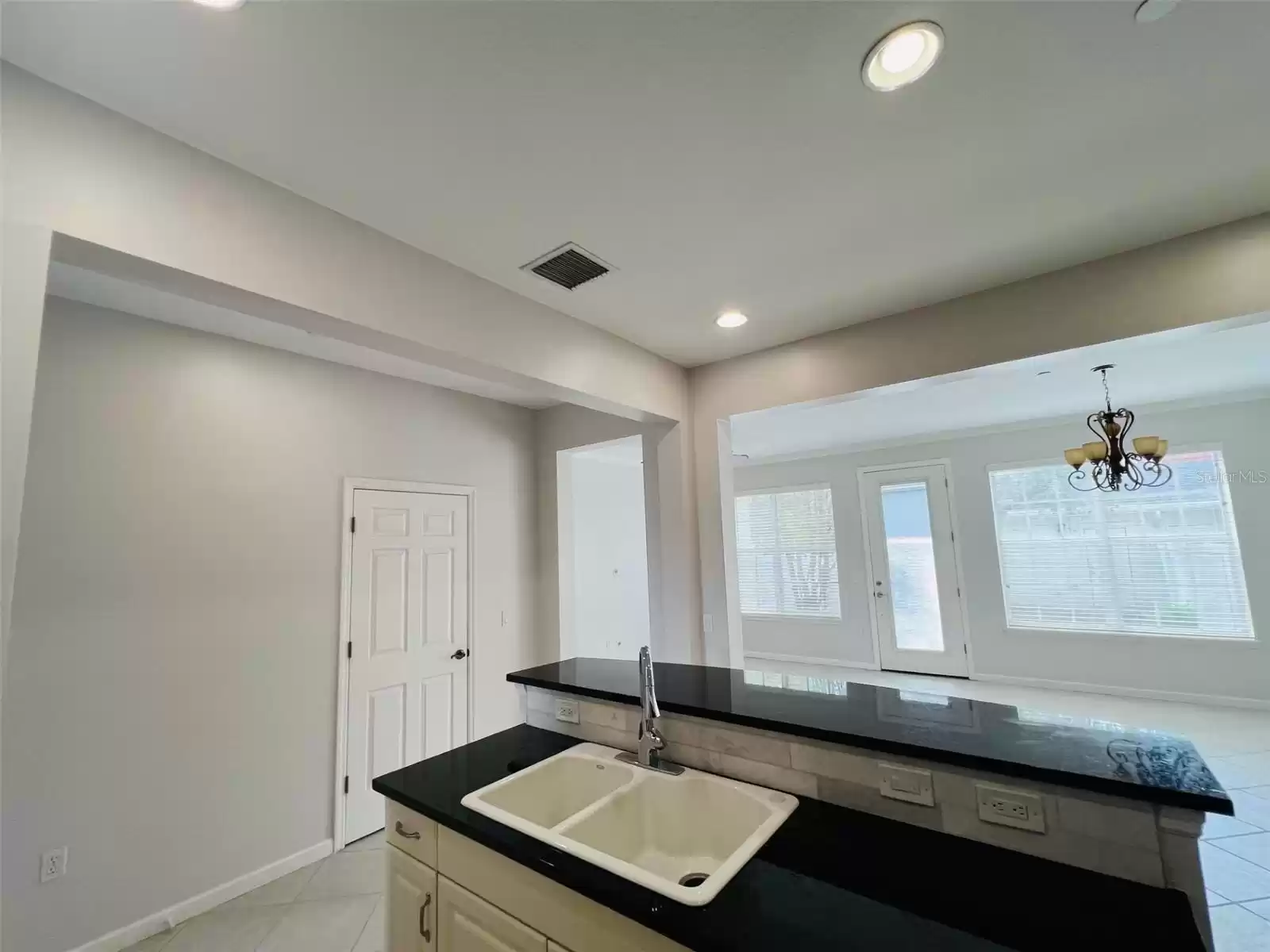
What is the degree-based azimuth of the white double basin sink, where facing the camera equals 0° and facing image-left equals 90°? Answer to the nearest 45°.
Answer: approximately 45°

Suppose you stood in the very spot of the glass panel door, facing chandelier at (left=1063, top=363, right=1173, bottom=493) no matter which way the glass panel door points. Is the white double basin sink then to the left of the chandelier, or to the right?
right

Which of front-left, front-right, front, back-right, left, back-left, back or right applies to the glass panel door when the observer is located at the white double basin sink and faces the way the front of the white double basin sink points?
back

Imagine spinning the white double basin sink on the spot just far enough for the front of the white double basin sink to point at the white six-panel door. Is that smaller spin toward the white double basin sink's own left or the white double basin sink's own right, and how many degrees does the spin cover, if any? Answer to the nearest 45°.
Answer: approximately 90° to the white double basin sink's own right

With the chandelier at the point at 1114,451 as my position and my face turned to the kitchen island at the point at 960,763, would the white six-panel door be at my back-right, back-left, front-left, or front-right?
front-right
